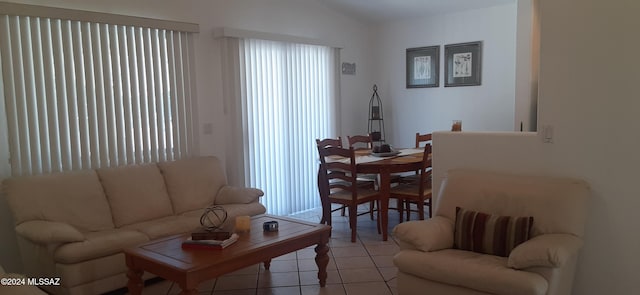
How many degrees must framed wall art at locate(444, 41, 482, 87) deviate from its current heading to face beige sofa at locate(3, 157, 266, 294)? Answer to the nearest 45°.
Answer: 0° — it already faces it

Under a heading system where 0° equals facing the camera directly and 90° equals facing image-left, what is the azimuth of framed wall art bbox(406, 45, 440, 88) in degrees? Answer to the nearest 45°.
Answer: approximately 45°

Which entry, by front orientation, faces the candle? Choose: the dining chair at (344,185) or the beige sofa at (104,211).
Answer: the beige sofa

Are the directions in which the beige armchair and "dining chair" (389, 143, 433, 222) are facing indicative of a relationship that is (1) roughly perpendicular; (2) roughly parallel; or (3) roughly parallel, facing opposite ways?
roughly perpendicular

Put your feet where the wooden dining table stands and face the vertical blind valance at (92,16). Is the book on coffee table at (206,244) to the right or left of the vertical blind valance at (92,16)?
left

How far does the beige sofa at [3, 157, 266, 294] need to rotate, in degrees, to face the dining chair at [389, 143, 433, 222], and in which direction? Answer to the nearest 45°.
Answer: approximately 45° to its left

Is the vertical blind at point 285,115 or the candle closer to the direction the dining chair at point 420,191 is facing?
the vertical blind

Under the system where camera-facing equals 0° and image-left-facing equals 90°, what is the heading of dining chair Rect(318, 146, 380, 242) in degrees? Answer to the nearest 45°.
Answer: approximately 225°

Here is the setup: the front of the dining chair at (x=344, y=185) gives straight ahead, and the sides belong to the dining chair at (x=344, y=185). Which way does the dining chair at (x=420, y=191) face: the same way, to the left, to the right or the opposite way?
to the left

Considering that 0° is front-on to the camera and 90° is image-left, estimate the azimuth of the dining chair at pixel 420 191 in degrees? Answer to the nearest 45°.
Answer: approximately 135°

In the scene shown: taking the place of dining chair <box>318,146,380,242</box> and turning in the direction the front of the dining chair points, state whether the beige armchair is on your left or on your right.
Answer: on your right

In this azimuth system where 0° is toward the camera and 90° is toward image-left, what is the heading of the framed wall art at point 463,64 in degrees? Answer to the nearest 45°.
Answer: approximately 45°

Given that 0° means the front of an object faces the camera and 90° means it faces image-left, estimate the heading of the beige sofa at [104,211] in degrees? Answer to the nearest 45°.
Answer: approximately 315°
